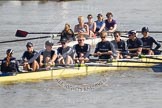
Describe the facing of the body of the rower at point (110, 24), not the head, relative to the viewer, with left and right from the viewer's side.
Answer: facing the viewer and to the left of the viewer

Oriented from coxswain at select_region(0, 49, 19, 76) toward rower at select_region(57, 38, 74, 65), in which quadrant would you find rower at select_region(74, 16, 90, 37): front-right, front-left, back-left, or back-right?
front-left

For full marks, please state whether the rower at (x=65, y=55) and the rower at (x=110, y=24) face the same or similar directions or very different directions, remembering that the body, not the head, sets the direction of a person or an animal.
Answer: same or similar directions

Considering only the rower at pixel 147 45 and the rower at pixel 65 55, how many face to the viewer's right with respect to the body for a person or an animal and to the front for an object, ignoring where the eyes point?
0

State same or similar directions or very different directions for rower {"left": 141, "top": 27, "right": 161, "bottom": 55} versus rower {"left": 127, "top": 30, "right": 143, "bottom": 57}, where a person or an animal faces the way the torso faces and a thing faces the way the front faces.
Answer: same or similar directions

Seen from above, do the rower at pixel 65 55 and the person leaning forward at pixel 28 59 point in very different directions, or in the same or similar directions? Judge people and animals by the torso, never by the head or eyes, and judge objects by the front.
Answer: same or similar directions

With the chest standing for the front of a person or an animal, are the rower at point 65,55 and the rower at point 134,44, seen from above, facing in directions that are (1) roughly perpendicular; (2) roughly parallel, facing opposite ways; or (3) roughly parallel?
roughly parallel

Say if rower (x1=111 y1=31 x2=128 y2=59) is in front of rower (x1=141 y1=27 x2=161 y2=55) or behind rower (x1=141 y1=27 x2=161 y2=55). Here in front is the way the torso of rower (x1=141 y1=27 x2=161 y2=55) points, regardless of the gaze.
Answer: in front
